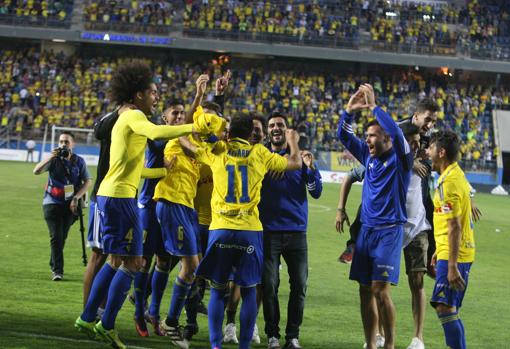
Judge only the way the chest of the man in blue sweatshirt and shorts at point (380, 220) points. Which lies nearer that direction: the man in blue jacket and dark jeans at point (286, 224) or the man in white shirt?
the man in blue jacket and dark jeans

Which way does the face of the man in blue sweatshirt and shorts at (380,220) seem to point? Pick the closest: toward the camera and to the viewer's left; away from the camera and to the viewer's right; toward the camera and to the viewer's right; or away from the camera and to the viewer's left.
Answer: toward the camera and to the viewer's left

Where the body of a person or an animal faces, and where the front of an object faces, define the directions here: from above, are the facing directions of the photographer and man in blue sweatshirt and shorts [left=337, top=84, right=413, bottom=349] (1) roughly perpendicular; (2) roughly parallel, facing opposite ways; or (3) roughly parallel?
roughly perpendicular

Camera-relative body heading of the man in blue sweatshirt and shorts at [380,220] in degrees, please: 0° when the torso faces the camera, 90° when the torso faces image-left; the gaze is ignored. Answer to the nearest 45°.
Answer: approximately 45°

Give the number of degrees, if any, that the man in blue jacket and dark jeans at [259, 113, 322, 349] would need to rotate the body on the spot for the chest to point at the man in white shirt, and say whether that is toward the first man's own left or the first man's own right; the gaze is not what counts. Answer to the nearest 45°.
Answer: approximately 90° to the first man's own left

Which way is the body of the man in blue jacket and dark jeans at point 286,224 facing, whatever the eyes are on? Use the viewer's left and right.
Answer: facing the viewer

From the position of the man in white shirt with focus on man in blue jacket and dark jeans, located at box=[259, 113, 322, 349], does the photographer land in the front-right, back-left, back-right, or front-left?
front-right

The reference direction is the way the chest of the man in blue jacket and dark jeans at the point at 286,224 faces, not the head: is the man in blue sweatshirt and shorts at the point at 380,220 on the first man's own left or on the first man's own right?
on the first man's own left

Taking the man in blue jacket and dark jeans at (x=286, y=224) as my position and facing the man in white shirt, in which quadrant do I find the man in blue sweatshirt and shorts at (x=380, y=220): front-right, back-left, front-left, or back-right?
front-right

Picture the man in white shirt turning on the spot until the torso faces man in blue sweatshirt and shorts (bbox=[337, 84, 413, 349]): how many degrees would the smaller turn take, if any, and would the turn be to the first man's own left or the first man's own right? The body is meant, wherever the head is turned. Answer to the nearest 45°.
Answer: approximately 45° to the first man's own right
